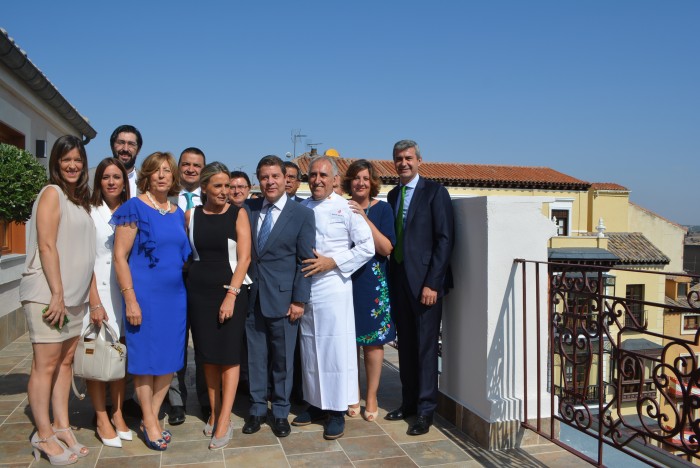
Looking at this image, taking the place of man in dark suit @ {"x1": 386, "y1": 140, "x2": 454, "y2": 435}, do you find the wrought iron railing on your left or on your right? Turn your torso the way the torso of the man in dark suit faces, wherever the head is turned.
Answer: on your left

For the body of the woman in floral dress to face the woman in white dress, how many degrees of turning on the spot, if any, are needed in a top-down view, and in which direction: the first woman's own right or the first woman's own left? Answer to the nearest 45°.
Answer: approximately 45° to the first woman's own right

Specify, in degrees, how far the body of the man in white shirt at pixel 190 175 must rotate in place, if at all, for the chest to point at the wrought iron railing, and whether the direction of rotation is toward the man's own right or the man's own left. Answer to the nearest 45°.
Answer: approximately 45° to the man's own left

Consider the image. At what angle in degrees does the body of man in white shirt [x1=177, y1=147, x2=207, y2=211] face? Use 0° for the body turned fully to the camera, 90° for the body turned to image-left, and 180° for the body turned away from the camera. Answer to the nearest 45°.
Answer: approximately 0°

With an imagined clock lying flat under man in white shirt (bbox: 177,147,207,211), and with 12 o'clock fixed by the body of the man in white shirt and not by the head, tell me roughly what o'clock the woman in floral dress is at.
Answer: The woman in floral dress is roughly at 10 o'clock from the man in white shirt.

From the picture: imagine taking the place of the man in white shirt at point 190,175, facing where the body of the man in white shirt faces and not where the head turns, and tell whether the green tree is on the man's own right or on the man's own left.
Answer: on the man's own right

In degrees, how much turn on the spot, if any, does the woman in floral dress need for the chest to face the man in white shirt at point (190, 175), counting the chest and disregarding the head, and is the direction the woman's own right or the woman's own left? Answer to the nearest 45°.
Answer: approximately 45° to the woman's own right
